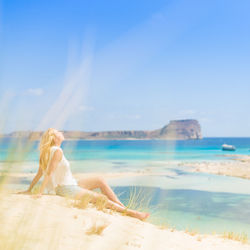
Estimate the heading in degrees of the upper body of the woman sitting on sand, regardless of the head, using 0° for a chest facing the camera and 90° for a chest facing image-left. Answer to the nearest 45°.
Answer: approximately 270°

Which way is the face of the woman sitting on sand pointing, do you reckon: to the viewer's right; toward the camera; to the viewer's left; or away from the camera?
to the viewer's right
